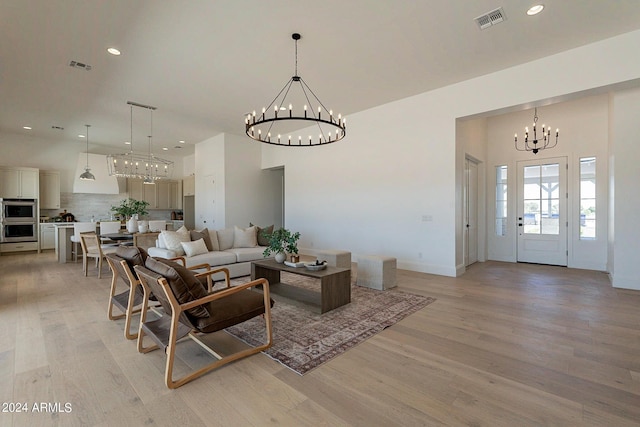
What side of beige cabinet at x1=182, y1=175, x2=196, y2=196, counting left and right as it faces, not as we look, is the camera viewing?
front

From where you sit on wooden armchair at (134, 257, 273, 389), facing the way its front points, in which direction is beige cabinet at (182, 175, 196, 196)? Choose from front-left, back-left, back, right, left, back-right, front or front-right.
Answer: front-left

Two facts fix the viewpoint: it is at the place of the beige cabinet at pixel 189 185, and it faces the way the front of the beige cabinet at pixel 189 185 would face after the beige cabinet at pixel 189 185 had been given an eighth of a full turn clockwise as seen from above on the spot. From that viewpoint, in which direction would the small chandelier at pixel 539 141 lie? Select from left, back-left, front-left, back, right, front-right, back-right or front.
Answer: left

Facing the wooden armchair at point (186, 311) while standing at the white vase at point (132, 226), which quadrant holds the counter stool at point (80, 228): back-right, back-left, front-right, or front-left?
back-right

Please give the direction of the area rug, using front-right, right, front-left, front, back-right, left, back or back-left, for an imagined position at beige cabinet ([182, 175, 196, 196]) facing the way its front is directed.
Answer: front

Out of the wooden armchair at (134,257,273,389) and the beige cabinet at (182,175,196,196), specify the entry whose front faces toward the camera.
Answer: the beige cabinet

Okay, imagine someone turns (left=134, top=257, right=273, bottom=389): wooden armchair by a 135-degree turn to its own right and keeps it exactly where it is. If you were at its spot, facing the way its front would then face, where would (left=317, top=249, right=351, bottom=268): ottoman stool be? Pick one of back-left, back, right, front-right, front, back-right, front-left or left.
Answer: back-left

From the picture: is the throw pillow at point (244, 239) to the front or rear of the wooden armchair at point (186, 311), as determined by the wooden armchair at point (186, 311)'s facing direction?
to the front

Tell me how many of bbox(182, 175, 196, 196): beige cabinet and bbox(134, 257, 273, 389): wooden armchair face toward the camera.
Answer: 1

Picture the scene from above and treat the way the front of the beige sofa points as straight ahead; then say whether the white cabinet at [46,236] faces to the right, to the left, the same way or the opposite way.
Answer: the same way

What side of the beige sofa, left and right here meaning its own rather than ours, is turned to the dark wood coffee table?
front

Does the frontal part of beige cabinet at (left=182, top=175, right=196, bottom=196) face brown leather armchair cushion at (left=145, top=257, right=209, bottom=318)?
yes

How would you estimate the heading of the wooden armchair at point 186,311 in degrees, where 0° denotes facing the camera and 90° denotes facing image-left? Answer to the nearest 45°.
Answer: approximately 225°

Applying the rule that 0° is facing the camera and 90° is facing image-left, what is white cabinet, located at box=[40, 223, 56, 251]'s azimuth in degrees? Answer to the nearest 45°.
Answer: approximately 315°

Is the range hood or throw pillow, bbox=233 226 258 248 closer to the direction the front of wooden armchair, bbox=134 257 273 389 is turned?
the throw pillow

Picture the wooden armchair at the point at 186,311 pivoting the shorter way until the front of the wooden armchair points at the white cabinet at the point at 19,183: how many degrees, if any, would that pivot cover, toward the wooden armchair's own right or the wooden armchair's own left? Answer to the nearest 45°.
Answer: approximately 90° to the wooden armchair's own left

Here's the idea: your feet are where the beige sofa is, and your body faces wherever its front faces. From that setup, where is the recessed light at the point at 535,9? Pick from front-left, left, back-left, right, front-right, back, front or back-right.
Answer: front

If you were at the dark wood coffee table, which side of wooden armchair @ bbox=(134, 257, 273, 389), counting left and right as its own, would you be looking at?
front

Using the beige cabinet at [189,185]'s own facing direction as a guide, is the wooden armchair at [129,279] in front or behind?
in front

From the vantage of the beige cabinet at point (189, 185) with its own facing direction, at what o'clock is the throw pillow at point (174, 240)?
The throw pillow is roughly at 12 o'clock from the beige cabinet.

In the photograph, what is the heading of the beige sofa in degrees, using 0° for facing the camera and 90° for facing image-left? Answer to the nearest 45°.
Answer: approximately 315°
